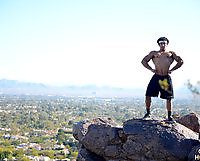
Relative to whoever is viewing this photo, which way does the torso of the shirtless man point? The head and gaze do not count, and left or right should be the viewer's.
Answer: facing the viewer

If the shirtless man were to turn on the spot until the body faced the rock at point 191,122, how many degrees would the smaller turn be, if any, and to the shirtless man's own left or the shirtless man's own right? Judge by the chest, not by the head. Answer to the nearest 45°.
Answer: approximately 135° to the shirtless man's own left
